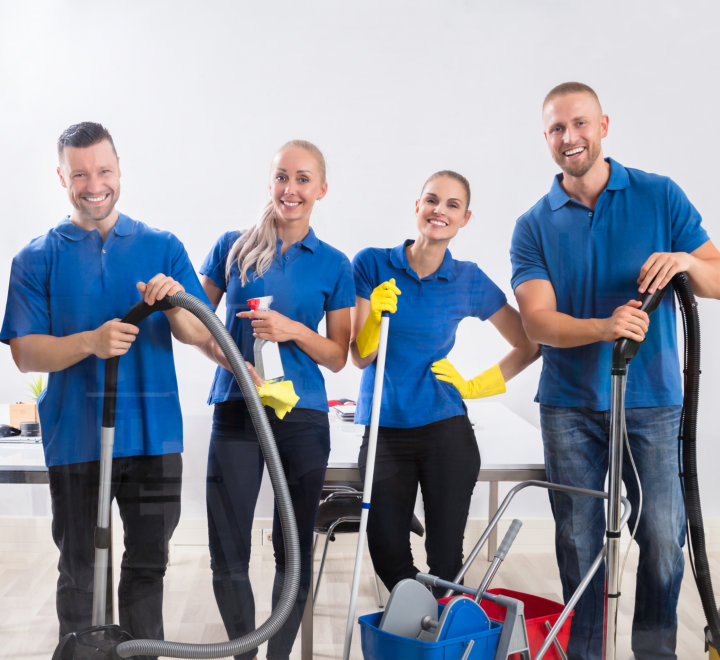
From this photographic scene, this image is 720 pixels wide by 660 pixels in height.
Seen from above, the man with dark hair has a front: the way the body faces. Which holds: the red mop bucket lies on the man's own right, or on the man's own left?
on the man's own left

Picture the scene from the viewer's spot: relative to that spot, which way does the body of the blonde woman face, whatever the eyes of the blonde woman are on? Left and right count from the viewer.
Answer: facing the viewer

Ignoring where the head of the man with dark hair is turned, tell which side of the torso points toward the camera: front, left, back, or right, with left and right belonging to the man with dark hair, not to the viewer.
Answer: front

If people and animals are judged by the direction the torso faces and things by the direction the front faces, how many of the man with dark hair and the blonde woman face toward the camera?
2
